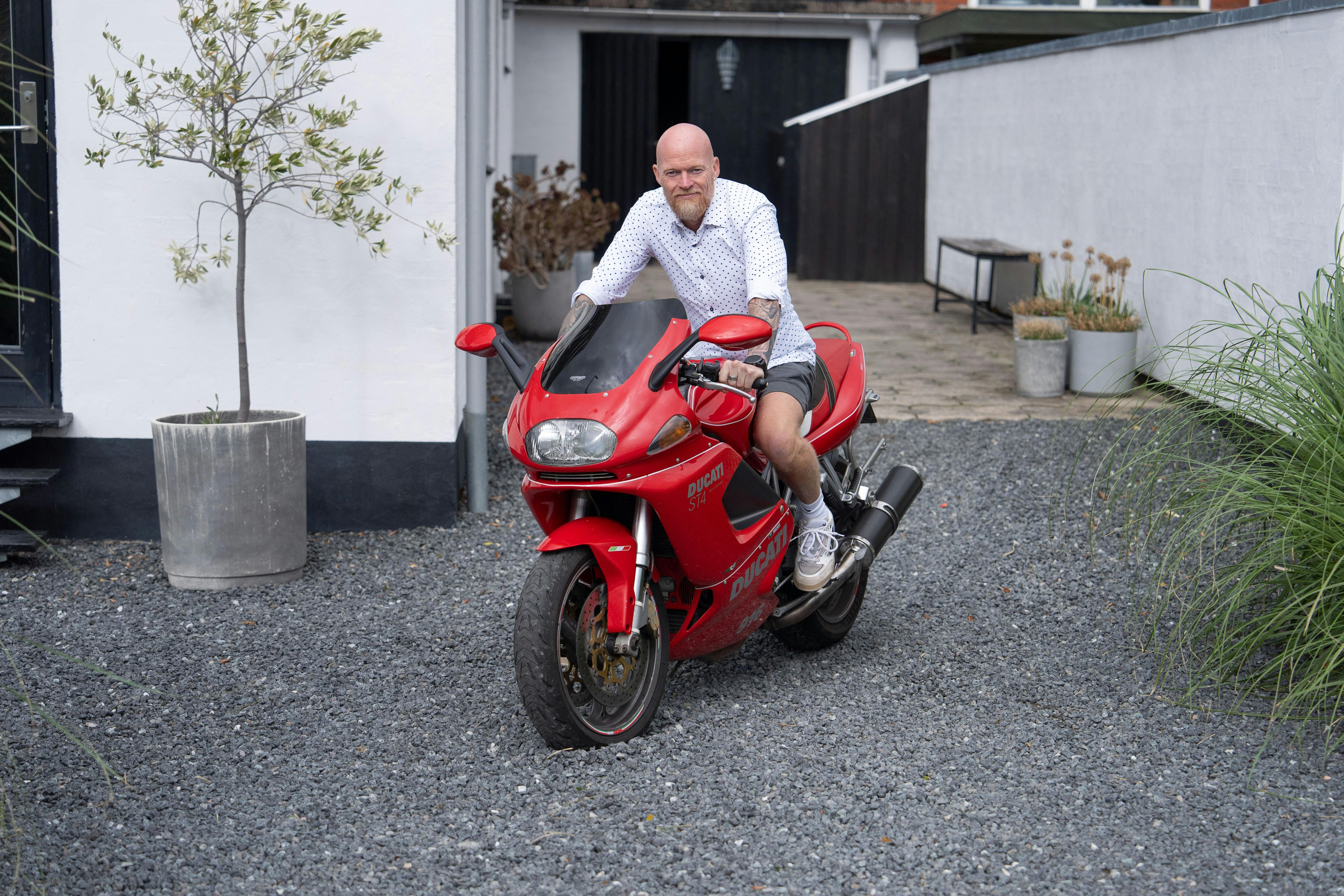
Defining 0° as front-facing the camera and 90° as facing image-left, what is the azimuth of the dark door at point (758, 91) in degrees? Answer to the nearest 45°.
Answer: approximately 0°

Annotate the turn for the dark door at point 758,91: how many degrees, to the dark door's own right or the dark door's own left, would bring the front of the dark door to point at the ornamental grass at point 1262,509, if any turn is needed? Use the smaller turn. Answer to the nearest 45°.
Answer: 0° — it already faces it

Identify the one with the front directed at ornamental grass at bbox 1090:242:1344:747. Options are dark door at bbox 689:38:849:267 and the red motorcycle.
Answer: the dark door

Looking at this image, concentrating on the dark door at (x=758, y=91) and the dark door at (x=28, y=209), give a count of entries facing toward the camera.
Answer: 2

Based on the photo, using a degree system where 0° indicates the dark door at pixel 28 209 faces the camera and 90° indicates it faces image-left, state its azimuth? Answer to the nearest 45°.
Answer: approximately 0°

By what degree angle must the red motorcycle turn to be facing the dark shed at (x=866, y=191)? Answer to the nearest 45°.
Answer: approximately 135° to its right

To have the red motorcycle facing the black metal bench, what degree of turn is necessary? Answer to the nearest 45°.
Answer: approximately 135° to its right
